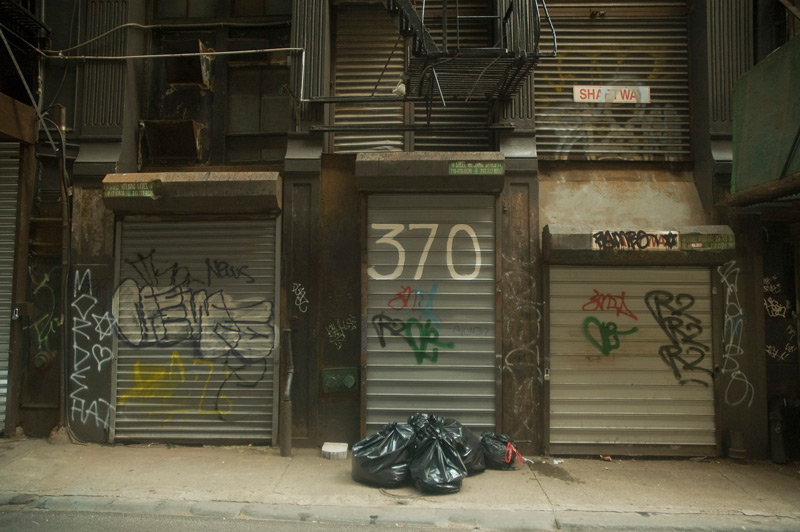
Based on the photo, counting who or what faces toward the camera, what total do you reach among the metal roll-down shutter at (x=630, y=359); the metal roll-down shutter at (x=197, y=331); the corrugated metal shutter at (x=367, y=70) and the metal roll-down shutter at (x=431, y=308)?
4

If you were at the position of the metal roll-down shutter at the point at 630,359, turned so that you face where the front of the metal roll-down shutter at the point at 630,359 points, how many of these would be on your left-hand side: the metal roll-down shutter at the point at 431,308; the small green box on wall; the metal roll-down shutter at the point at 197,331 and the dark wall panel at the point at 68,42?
0

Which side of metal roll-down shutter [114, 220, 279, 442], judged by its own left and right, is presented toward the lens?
front

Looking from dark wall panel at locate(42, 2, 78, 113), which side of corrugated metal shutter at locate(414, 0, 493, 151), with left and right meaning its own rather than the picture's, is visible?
right

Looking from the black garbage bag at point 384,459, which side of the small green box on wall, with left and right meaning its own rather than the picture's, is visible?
front

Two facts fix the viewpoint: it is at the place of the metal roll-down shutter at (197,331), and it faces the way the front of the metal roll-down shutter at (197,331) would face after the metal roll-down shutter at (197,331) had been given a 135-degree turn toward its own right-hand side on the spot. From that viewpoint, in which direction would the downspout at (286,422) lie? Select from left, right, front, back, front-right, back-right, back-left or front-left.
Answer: back

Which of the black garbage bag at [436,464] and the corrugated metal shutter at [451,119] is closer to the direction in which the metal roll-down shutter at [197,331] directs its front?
the black garbage bag

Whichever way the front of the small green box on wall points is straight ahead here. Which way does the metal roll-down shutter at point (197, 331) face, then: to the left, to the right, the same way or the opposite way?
the same way

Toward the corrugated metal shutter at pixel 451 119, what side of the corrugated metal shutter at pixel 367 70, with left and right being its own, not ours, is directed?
left

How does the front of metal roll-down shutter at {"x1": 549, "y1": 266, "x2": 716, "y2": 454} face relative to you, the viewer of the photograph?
facing the viewer

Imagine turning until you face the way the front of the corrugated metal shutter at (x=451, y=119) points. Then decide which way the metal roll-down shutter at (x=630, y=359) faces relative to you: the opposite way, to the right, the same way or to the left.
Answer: the same way

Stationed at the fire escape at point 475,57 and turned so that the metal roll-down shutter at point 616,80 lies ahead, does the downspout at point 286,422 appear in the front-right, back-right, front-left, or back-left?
back-left

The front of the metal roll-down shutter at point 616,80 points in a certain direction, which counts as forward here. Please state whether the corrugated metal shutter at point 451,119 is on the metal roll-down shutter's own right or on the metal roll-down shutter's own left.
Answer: on the metal roll-down shutter's own right

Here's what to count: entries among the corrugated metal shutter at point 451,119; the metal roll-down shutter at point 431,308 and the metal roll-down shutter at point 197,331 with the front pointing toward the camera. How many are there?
3

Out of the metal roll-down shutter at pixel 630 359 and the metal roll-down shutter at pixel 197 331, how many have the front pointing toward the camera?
2
